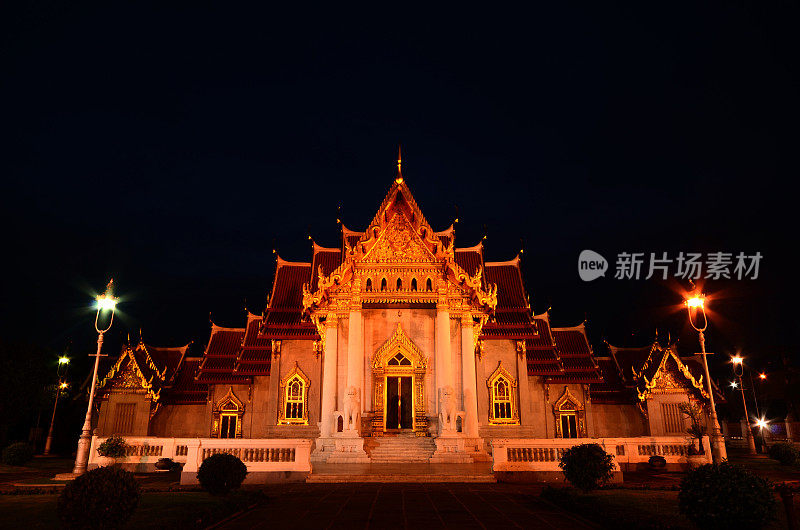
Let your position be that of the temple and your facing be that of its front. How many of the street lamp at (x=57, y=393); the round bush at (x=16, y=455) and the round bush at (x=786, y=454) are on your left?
1

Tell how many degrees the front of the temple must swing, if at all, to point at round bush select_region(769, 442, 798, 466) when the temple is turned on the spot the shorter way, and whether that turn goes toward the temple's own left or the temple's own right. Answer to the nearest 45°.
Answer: approximately 90° to the temple's own left

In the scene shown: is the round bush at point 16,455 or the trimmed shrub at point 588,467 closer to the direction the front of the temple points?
the trimmed shrub

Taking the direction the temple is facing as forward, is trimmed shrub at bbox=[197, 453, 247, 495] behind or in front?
in front

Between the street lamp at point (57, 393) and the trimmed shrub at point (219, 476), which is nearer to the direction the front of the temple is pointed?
the trimmed shrub

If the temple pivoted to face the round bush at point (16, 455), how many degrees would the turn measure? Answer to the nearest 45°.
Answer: approximately 90° to its right

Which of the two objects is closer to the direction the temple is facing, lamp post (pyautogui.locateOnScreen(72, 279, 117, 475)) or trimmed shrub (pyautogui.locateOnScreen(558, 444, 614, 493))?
the trimmed shrub

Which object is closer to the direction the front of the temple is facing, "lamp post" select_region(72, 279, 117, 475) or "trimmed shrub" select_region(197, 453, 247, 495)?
the trimmed shrub

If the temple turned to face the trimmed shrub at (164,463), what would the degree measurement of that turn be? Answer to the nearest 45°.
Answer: approximately 45° to its right

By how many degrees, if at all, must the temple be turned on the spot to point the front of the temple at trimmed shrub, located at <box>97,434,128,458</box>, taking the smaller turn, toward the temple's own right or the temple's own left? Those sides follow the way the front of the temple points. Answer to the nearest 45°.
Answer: approximately 45° to the temple's own right

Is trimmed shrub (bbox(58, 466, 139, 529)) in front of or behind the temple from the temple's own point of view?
in front

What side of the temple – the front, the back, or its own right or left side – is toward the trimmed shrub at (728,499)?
front

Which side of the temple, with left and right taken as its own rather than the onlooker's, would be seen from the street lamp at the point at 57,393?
right

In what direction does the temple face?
toward the camera
